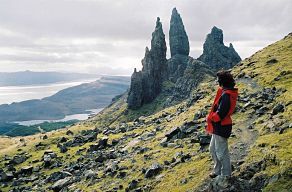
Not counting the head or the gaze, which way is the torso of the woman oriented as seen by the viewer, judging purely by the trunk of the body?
to the viewer's left

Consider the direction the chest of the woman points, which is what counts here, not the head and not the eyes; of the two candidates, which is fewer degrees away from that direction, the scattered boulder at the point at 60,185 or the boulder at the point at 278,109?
the scattered boulder

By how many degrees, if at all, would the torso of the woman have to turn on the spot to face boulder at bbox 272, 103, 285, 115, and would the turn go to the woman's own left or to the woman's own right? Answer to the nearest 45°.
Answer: approximately 90° to the woman's own right

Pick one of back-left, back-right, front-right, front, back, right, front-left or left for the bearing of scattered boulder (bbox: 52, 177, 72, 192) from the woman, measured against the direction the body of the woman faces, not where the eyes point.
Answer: front-right
